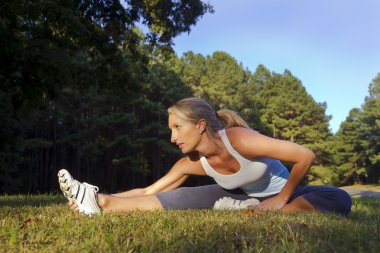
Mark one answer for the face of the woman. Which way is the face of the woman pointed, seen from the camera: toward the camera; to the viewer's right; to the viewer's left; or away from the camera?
to the viewer's left

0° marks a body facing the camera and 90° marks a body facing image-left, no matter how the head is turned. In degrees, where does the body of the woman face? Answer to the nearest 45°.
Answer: approximately 45°
